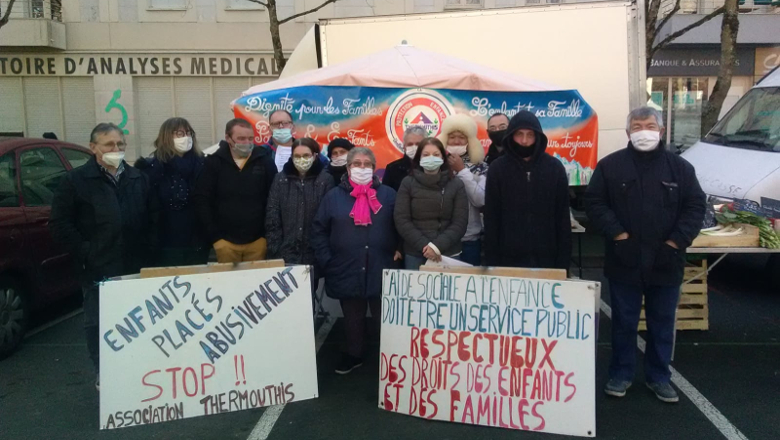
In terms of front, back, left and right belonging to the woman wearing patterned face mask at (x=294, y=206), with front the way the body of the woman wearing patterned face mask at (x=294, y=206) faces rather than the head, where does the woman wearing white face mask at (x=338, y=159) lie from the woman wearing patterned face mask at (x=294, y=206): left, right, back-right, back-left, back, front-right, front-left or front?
back-left

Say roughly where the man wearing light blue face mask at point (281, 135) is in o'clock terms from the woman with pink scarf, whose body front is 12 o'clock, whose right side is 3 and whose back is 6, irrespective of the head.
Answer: The man wearing light blue face mask is roughly at 5 o'clock from the woman with pink scarf.

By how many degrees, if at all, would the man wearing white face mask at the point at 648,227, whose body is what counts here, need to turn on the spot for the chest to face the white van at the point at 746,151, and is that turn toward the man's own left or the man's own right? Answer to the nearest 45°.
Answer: approximately 180°

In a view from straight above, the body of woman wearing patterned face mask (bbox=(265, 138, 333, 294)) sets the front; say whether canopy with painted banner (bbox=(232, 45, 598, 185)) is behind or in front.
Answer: behind

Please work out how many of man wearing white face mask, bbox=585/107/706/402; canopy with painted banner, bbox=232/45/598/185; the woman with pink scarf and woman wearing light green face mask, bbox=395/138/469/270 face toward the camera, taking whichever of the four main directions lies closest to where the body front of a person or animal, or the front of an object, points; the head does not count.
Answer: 4

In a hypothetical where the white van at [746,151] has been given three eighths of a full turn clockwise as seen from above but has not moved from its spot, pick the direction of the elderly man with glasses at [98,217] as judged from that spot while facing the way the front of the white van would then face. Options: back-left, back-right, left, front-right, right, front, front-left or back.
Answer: back-left

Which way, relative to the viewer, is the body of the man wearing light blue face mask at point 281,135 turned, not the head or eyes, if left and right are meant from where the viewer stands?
facing the viewer

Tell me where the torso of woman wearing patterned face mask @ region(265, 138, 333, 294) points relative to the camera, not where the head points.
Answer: toward the camera
